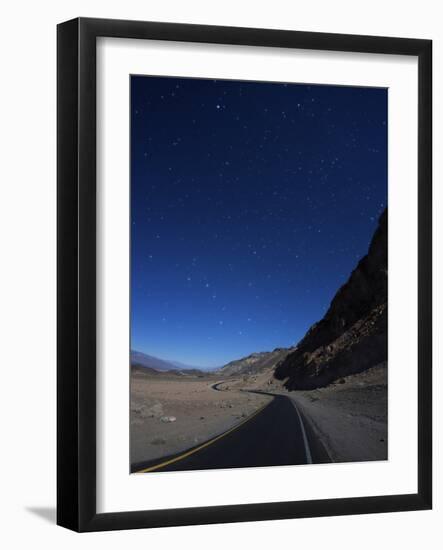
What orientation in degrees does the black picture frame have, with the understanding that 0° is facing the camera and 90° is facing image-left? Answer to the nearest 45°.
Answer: approximately 315°
